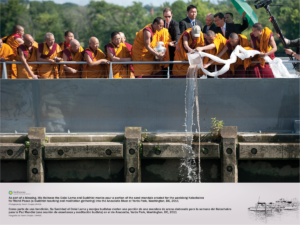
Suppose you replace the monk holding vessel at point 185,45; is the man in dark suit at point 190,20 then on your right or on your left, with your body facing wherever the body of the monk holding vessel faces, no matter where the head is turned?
on your left

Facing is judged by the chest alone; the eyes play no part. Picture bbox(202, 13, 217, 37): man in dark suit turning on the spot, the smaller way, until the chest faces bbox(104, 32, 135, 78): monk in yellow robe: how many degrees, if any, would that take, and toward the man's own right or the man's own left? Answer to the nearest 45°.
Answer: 0° — they already face them

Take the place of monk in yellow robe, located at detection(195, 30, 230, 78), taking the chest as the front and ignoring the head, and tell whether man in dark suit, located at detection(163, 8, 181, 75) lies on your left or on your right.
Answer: on your right
